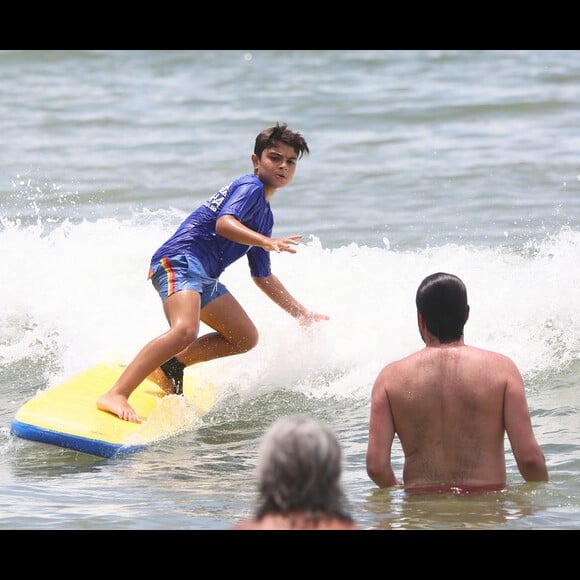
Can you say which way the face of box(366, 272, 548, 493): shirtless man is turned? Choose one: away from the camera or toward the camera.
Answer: away from the camera

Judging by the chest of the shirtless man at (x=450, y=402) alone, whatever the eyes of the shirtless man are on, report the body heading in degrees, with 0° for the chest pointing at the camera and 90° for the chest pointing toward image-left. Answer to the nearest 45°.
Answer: approximately 180°

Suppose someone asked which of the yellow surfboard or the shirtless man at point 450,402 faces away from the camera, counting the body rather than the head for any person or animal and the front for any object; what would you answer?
the shirtless man

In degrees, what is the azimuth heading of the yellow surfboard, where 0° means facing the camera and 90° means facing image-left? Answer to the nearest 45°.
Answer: approximately 45°

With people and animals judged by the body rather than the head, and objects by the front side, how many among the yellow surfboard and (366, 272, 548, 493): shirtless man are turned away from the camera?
1

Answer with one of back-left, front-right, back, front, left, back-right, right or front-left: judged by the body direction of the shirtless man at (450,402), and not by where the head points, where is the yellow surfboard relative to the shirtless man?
front-left

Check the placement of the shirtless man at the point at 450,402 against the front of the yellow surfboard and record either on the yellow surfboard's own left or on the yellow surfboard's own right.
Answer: on the yellow surfboard's own left
